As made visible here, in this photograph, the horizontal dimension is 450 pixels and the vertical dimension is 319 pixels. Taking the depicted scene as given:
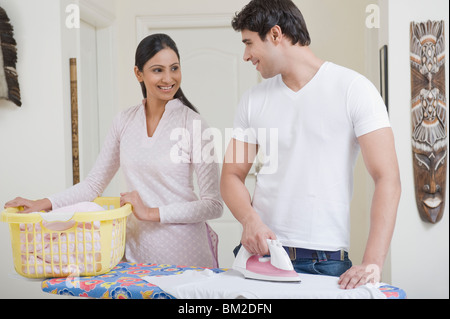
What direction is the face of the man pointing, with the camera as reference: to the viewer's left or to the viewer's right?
to the viewer's left

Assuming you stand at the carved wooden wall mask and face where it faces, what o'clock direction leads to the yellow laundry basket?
The yellow laundry basket is roughly at 1 o'clock from the carved wooden wall mask.

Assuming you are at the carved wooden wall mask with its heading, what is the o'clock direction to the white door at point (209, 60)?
The white door is roughly at 3 o'clock from the carved wooden wall mask.

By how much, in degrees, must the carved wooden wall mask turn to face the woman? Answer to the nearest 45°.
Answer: approximately 45° to its right

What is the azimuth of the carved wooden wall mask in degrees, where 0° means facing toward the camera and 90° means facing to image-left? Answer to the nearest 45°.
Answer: approximately 0°

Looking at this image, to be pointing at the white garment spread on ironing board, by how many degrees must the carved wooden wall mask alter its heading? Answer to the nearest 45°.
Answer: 0° — it already faces it

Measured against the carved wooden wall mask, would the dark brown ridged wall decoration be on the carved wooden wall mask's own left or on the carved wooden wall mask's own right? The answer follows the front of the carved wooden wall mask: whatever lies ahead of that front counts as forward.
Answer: on the carved wooden wall mask's own right
